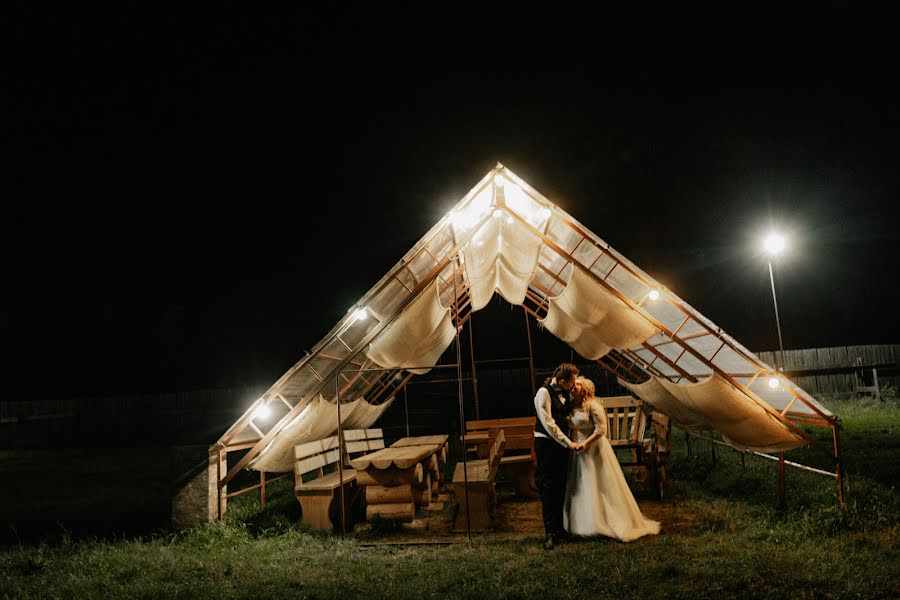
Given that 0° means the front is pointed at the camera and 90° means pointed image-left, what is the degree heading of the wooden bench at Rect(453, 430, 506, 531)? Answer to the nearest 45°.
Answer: approximately 90°

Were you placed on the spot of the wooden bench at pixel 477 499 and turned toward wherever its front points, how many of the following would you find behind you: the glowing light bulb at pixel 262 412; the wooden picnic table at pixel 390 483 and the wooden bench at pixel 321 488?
0

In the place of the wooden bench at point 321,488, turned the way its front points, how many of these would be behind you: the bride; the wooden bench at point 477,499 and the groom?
0

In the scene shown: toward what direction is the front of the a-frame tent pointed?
toward the camera

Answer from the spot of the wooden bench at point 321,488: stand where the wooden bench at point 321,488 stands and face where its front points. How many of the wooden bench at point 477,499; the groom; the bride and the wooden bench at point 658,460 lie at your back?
0

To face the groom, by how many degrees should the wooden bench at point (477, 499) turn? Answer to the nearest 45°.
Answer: approximately 135° to its left

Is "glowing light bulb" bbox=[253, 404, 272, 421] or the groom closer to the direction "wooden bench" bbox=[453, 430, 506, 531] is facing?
the glowing light bulb

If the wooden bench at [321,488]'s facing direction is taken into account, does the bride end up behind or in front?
in front

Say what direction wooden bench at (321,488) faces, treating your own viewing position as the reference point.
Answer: facing the viewer and to the right of the viewer

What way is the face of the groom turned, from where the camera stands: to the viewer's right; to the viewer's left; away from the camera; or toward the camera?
to the viewer's right

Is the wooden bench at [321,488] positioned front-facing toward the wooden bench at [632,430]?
no

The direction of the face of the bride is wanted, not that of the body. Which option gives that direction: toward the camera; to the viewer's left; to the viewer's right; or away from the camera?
to the viewer's left

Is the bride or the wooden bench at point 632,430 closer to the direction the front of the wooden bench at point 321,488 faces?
the bride
